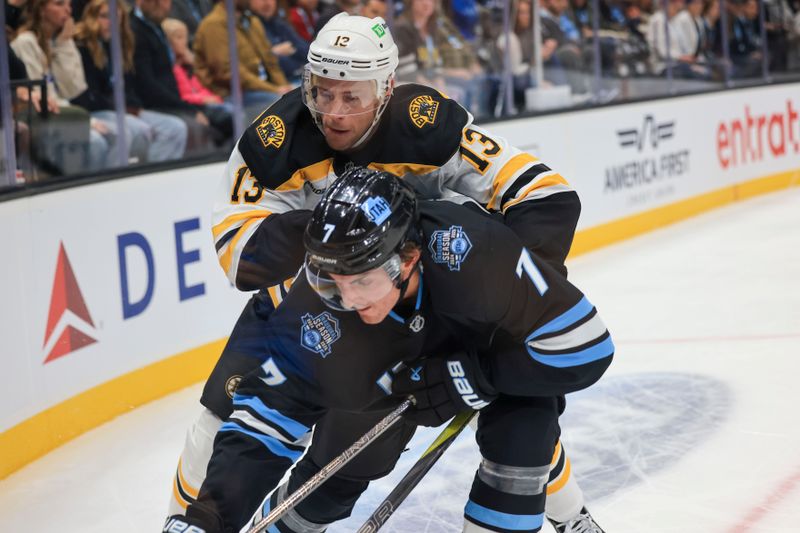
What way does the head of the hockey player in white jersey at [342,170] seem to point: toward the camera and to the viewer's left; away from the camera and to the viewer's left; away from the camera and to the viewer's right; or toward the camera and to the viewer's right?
toward the camera and to the viewer's left

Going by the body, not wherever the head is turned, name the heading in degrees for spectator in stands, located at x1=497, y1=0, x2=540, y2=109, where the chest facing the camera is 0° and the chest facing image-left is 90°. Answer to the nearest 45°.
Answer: approximately 315°

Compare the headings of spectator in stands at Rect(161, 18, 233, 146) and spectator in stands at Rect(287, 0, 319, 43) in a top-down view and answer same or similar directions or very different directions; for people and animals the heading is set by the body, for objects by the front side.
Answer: same or similar directions

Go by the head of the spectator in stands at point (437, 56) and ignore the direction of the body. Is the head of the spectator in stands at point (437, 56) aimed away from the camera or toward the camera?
toward the camera

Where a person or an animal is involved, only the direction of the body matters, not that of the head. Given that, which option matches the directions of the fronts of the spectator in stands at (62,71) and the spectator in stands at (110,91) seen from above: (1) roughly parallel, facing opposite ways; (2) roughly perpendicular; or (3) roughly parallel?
roughly parallel

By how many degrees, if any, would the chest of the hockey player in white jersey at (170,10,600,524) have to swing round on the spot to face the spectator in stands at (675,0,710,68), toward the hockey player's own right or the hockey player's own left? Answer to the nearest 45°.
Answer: approximately 180°

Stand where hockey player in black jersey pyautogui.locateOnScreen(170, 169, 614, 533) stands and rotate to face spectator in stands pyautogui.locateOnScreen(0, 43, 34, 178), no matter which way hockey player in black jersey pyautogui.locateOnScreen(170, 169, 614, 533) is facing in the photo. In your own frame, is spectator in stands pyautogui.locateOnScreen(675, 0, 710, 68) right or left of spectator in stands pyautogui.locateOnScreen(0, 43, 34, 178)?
right

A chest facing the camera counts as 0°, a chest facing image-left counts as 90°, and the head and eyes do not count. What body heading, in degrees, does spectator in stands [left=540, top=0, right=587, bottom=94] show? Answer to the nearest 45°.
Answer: approximately 315°

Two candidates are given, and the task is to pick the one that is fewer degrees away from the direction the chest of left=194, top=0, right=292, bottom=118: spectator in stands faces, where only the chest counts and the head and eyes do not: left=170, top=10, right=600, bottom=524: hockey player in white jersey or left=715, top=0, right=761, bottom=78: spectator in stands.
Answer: the hockey player in white jersey

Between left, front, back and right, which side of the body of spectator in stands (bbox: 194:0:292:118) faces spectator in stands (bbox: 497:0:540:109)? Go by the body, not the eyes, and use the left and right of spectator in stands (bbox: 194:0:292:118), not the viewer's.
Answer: left

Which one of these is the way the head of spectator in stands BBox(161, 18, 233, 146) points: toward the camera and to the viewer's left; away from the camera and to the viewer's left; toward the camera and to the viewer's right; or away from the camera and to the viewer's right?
toward the camera and to the viewer's right

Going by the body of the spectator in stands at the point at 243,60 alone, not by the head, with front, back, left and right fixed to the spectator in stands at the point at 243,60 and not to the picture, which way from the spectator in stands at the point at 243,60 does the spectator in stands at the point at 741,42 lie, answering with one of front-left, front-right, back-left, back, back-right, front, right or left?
left

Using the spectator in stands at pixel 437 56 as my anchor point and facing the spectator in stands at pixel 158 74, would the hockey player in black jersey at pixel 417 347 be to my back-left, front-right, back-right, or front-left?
front-left

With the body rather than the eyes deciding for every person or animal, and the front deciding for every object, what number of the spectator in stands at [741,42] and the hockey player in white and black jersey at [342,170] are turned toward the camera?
2

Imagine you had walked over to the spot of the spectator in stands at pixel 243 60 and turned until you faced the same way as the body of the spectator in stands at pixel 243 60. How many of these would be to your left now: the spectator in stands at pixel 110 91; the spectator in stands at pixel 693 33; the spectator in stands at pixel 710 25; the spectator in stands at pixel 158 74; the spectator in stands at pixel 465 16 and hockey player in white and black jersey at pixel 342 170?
3

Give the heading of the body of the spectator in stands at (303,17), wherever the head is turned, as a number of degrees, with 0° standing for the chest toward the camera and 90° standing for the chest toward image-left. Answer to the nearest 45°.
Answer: approximately 315°
